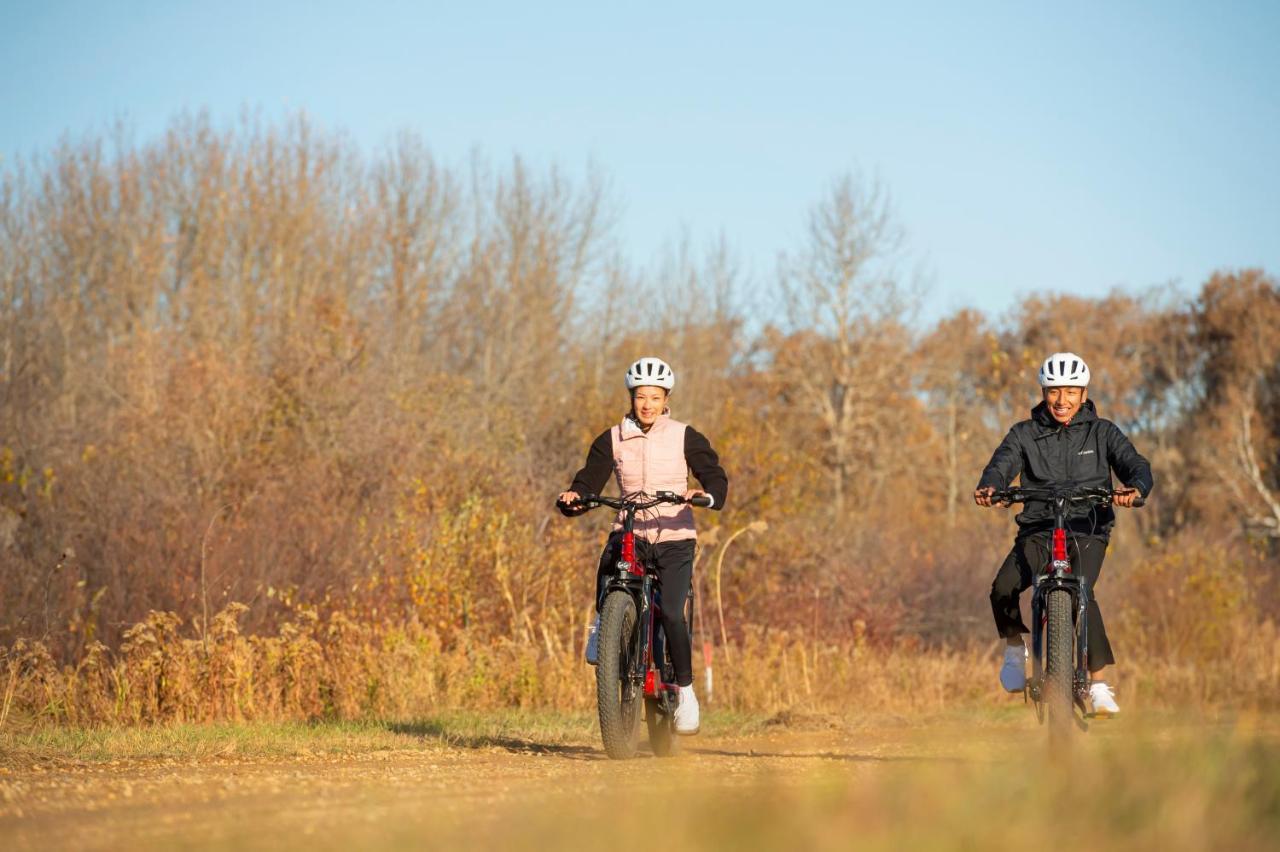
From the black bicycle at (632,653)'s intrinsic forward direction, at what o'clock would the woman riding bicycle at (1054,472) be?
The woman riding bicycle is roughly at 9 o'clock from the black bicycle.

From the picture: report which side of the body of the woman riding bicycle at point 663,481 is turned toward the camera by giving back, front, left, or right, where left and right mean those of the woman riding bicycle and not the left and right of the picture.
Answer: front

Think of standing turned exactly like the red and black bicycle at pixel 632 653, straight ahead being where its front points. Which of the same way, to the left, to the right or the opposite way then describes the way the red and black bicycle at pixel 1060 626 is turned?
the same way

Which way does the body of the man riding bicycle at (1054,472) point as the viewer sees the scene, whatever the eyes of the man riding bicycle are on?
toward the camera

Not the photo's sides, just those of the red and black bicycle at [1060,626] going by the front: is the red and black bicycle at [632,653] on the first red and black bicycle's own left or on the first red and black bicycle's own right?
on the first red and black bicycle's own right

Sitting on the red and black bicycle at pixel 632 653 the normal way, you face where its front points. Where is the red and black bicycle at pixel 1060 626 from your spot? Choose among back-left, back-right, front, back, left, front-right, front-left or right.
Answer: left

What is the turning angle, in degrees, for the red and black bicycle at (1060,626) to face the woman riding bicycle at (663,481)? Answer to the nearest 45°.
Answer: approximately 90° to its right

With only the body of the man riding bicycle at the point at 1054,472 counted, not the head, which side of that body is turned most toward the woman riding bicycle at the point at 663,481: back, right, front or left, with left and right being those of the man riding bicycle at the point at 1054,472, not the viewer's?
right

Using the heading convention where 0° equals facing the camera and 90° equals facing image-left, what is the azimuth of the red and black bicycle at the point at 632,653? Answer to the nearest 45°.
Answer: approximately 0°

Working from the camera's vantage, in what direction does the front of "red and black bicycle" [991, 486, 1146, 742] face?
facing the viewer

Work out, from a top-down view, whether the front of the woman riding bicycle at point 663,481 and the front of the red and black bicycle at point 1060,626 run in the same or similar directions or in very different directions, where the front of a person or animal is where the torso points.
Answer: same or similar directions

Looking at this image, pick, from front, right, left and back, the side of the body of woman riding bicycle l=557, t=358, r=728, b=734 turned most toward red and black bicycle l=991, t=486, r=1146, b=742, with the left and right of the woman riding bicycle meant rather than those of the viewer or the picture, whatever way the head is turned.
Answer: left

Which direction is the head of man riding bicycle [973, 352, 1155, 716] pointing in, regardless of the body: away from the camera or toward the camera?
toward the camera

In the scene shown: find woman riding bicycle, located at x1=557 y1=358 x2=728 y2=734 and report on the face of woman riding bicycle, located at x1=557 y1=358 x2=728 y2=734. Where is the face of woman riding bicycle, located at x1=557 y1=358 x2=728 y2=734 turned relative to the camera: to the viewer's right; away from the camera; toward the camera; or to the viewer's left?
toward the camera
